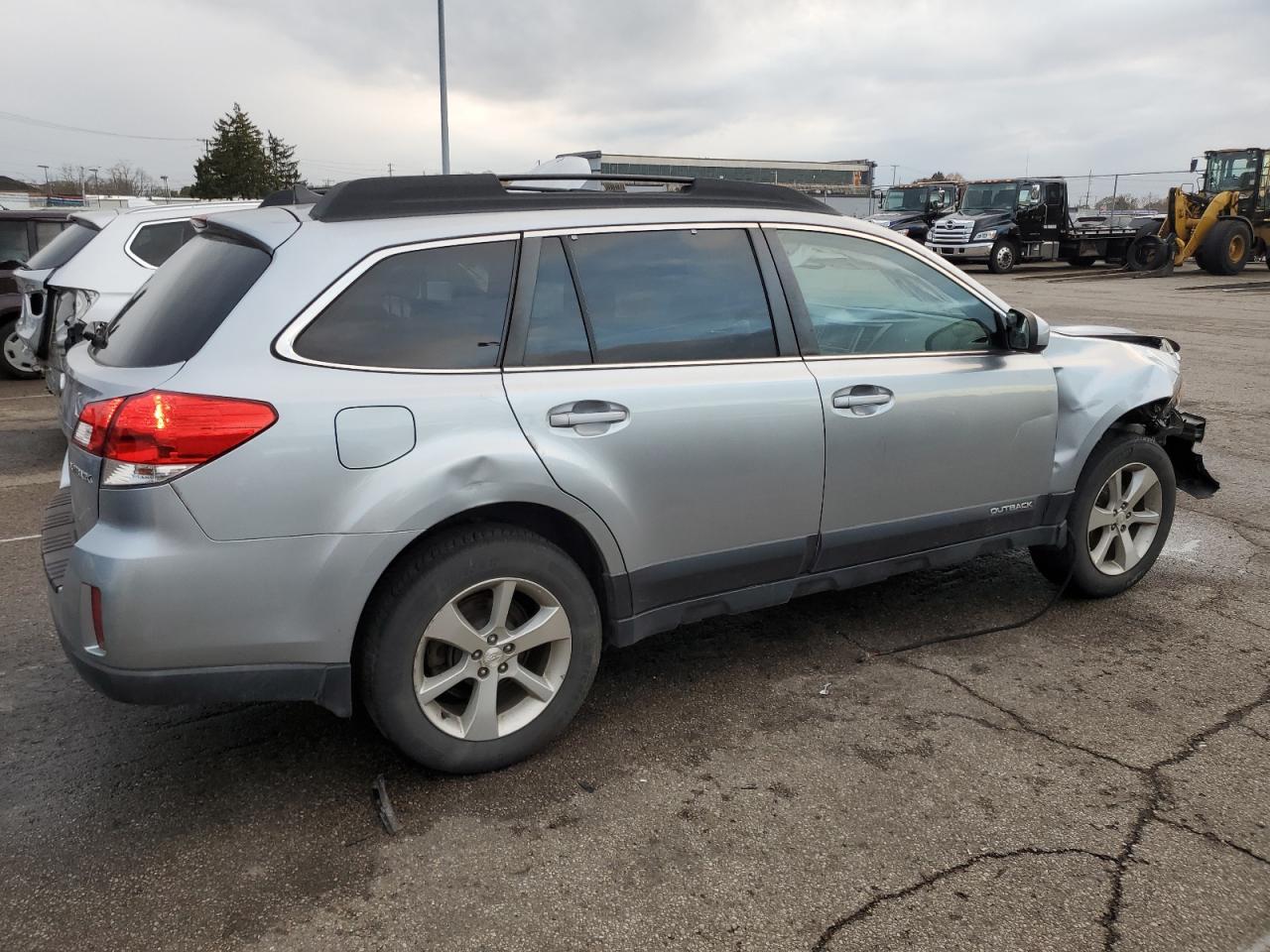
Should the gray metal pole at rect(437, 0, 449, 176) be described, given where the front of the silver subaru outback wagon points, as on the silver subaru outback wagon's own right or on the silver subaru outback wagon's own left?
on the silver subaru outback wagon's own left

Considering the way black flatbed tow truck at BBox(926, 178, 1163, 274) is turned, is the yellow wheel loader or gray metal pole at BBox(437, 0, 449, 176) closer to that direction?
the gray metal pole

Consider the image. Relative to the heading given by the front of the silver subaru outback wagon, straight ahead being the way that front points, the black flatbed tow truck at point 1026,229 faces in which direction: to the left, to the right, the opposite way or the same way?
the opposite way

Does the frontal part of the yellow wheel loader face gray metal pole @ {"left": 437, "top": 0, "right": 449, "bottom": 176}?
yes

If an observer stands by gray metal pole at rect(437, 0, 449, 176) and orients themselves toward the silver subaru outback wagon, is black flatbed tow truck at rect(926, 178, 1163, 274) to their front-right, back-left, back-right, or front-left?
back-left

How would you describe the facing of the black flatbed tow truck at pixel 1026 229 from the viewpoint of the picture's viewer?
facing the viewer and to the left of the viewer

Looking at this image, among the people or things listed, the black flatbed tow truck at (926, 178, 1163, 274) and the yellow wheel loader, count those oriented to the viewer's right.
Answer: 0

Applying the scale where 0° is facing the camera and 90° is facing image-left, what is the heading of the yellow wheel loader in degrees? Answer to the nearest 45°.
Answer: approximately 45°

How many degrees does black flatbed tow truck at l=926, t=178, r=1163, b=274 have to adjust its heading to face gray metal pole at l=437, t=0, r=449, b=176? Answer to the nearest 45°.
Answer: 0° — it already faces it

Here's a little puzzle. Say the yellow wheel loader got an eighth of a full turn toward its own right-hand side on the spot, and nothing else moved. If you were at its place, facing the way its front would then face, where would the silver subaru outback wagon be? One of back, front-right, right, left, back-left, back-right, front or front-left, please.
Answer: left

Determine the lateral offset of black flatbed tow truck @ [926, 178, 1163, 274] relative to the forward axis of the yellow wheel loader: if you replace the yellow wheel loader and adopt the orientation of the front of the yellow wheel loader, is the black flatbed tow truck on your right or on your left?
on your right

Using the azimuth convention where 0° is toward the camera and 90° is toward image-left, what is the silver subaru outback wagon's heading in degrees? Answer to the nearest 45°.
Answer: approximately 225°
